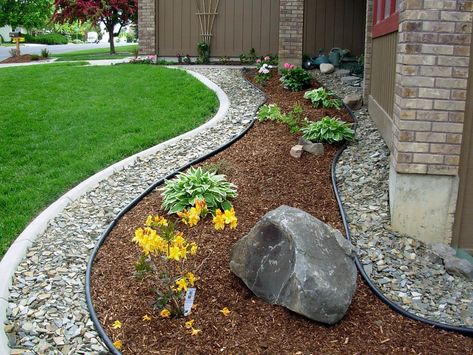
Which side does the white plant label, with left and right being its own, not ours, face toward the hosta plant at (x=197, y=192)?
back

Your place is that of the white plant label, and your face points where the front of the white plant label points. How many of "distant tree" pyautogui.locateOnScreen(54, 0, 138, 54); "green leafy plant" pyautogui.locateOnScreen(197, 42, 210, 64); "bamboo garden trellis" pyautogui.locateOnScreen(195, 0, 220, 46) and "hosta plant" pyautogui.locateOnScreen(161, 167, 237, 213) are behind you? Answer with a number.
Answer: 4

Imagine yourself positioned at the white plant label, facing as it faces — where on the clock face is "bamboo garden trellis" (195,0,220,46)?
The bamboo garden trellis is roughly at 6 o'clock from the white plant label.

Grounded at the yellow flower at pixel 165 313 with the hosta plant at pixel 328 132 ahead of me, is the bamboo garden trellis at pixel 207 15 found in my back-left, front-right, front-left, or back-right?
front-left

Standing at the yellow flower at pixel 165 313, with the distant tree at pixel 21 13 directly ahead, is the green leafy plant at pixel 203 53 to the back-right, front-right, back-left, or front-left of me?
front-right

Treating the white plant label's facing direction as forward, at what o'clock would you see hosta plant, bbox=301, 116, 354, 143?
The hosta plant is roughly at 7 o'clock from the white plant label.

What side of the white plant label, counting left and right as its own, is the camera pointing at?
front

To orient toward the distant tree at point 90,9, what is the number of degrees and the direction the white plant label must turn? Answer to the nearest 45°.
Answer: approximately 180°

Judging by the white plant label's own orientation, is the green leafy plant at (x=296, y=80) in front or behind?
behind

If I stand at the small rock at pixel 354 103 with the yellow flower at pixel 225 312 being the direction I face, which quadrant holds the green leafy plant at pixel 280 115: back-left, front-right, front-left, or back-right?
front-right

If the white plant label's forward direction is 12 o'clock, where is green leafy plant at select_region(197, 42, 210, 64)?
The green leafy plant is roughly at 6 o'clock from the white plant label.

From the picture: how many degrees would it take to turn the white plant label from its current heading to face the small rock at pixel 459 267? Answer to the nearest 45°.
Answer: approximately 90° to its left
